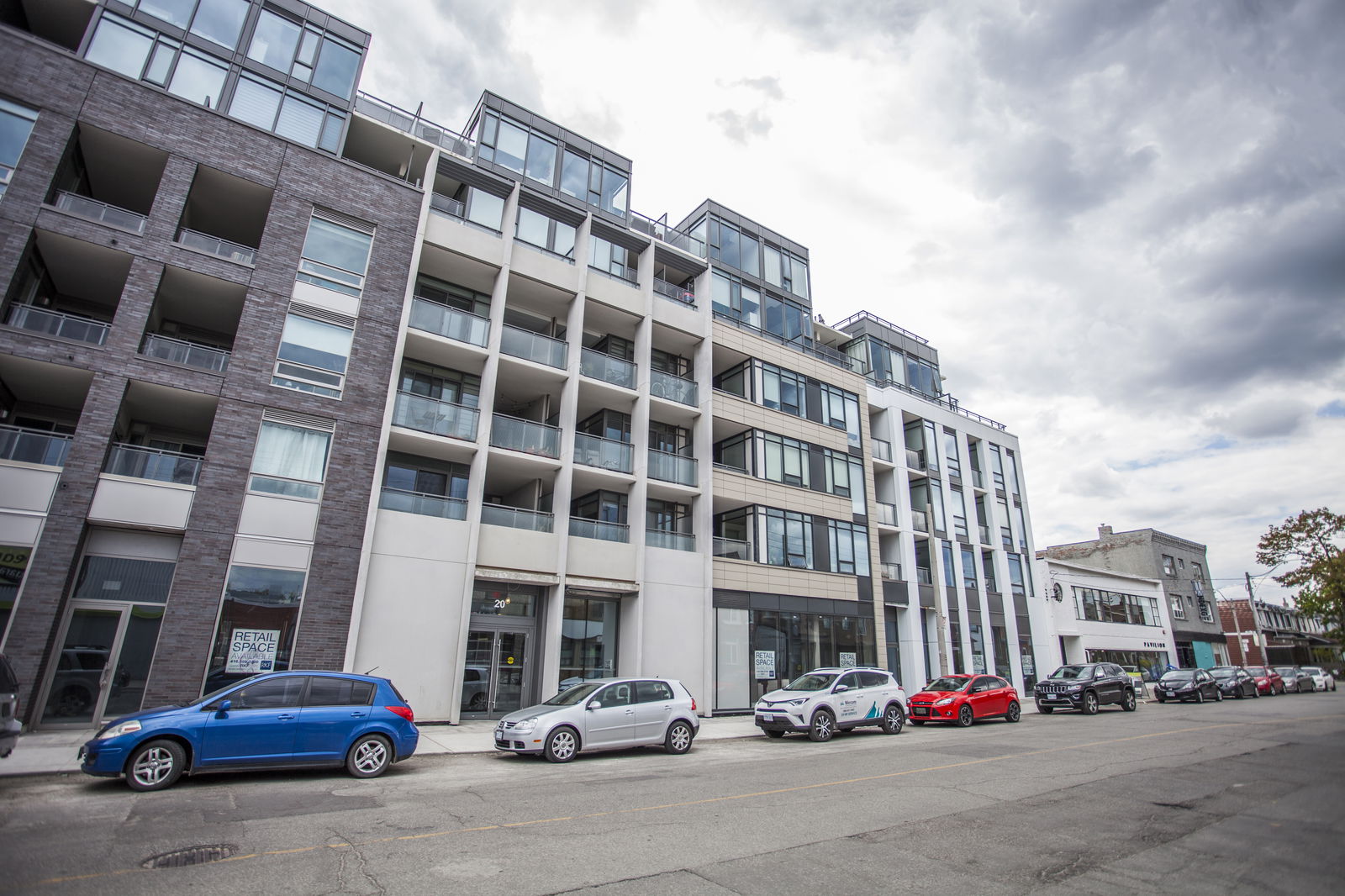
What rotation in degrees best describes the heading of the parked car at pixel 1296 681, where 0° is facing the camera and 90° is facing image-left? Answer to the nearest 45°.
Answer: approximately 45°

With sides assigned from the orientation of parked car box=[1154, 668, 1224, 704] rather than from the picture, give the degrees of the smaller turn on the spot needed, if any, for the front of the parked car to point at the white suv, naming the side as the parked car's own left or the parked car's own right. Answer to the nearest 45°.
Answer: approximately 45° to the parked car's own left

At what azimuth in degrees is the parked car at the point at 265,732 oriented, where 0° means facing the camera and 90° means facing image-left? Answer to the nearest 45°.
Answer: approximately 90°

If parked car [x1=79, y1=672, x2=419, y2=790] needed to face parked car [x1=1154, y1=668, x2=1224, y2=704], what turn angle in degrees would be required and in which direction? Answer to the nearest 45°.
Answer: approximately 180°

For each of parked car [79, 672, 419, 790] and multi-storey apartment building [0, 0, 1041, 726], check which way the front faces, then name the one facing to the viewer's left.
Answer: the parked car

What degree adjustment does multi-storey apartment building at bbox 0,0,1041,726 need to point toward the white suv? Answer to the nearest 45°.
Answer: approximately 45° to its left

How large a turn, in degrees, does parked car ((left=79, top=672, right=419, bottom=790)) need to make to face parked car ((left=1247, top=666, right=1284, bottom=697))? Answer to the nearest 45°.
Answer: approximately 180°

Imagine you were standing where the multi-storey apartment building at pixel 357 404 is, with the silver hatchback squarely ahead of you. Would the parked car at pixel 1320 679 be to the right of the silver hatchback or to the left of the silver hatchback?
left

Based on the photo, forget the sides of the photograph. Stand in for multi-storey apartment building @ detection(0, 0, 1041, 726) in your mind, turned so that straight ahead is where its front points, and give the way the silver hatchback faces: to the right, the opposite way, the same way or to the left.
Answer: to the right

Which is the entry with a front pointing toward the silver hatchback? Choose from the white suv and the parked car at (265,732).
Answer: the white suv

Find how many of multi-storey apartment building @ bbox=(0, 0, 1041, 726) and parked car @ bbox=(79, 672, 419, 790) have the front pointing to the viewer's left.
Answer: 1

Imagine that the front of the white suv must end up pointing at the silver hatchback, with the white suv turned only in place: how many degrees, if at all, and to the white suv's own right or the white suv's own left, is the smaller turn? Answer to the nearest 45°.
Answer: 0° — it already faces it

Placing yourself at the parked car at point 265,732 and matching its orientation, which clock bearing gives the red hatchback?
The red hatchback is roughly at 6 o'clock from the parked car.

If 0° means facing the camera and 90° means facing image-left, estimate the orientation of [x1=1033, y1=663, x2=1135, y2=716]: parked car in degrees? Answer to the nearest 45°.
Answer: approximately 45°
